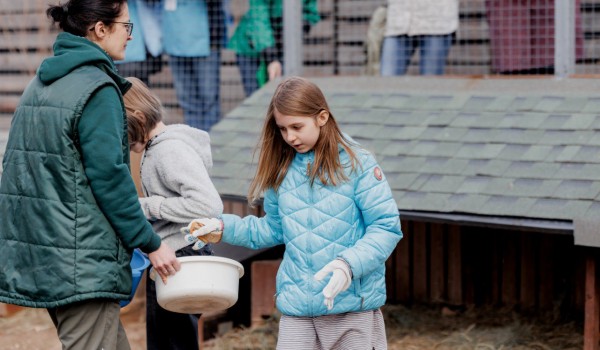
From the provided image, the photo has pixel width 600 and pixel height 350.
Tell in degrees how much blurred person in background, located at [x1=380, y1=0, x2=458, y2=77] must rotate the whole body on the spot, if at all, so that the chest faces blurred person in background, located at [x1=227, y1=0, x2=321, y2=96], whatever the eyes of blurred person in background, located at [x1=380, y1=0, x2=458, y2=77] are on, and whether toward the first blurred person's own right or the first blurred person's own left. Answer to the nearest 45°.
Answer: approximately 135° to the first blurred person's own right

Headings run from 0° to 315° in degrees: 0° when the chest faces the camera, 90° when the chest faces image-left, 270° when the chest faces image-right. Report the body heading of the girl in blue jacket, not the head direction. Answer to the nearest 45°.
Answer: approximately 45°

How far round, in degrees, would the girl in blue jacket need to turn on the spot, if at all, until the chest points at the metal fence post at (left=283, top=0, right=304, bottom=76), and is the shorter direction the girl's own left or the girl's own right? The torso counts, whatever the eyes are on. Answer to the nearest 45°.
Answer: approximately 135° to the girl's own right

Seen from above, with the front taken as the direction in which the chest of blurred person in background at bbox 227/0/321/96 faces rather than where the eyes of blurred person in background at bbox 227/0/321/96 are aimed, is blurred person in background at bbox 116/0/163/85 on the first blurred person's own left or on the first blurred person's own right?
on the first blurred person's own right

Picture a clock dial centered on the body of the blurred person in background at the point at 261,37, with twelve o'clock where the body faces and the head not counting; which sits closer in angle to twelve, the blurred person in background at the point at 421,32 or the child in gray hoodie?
the child in gray hoodie

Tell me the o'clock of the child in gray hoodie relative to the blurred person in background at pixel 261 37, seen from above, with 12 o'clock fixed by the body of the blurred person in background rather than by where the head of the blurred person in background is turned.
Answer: The child in gray hoodie is roughly at 12 o'clock from the blurred person in background.
